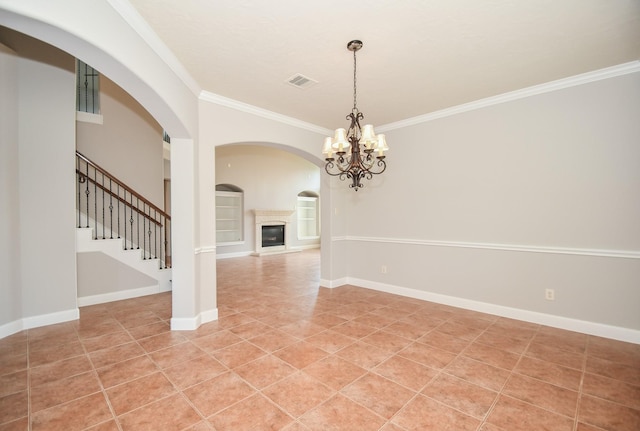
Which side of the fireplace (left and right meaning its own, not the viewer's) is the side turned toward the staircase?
right

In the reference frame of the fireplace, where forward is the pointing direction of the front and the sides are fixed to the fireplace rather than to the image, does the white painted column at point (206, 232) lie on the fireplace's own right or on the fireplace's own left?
on the fireplace's own right

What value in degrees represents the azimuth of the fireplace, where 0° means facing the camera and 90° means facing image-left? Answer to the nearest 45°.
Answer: approximately 315°
